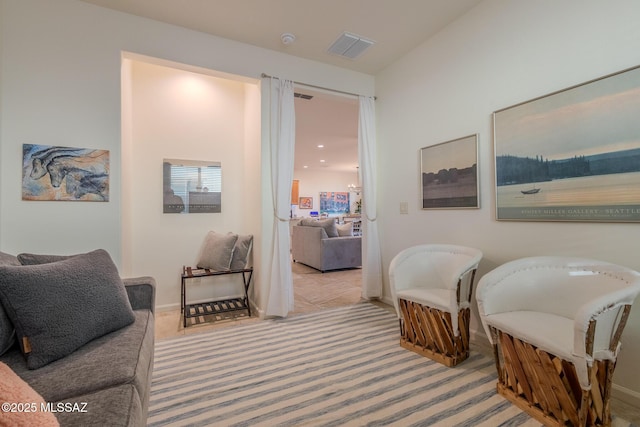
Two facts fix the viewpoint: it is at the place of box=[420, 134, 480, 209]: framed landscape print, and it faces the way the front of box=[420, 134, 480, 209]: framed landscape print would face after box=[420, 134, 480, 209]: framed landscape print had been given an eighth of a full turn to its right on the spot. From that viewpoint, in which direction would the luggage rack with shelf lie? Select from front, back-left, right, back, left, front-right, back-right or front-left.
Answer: front

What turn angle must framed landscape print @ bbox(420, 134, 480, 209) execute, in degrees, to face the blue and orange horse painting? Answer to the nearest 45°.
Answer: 0° — it already faces it

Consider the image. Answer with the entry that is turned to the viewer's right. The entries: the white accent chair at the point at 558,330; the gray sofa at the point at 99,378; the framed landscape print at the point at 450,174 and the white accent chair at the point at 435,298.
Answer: the gray sofa

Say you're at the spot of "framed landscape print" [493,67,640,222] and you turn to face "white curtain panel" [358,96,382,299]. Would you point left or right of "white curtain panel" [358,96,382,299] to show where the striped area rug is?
left

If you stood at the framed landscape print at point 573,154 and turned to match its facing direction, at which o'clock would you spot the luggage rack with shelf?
The luggage rack with shelf is roughly at 1 o'clock from the framed landscape print.

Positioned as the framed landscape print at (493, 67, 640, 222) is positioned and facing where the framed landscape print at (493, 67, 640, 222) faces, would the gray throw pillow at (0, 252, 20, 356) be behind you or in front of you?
in front

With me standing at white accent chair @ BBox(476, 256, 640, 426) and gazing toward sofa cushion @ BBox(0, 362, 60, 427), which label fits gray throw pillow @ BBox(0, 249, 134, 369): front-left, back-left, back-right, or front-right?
front-right

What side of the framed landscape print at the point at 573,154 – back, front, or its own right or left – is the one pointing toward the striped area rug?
front

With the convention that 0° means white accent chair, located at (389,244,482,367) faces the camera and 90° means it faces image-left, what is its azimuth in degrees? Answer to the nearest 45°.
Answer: approximately 45°

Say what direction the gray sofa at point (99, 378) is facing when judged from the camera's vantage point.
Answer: facing to the right of the viewer

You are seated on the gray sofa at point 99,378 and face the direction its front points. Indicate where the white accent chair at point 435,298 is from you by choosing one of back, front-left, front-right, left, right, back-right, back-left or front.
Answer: front

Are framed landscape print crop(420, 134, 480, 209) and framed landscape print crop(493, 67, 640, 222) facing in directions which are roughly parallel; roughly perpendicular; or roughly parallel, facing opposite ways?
roughly parallel

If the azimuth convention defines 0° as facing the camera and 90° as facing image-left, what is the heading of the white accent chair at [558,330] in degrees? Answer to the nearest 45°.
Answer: approximately 45°

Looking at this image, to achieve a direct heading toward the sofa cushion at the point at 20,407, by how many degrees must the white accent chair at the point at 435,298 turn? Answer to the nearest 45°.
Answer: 0° — it already faces it

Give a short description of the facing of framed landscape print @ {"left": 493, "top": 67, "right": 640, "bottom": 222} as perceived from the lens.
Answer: facing the viewer and to the left of the viewer
